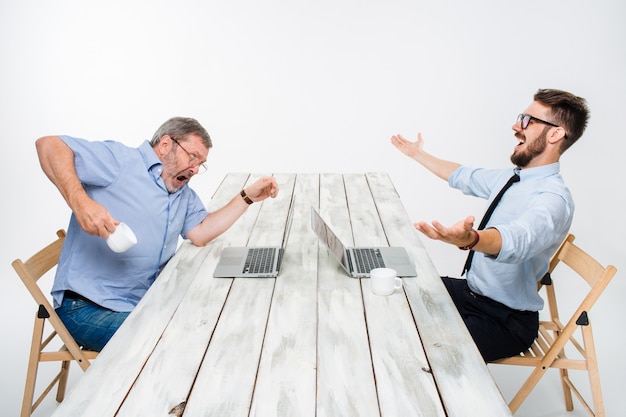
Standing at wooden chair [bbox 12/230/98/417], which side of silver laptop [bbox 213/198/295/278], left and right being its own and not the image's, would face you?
front

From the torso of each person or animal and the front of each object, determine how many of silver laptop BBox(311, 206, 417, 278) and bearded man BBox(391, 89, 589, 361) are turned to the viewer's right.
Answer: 1

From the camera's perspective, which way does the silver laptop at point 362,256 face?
to the viewer's right

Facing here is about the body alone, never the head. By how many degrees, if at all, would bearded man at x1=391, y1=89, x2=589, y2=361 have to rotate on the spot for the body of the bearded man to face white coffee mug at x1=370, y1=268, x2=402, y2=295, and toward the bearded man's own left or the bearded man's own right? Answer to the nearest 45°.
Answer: approximately 45° to the bearded man's own left

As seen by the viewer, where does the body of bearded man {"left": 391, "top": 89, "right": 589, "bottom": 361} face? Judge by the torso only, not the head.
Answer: to the viewer's left

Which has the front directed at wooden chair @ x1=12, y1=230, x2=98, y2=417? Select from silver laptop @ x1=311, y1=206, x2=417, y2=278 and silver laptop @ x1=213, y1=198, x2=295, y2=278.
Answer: silver laptop @ x1=213, y1=198, x2=295, y2=278

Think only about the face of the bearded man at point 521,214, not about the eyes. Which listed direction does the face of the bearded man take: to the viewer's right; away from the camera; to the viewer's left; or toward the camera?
to the viewer's left

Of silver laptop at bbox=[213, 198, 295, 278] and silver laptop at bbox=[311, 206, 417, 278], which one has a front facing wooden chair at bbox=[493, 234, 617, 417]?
silver laptop at bbox=[311, 206, 417, 278]

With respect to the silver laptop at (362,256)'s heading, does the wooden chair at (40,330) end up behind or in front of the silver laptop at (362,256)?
behind

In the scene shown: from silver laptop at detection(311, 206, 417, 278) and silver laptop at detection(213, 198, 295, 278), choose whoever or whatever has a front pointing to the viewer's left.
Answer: silver laptop at detection(213, 198, 295, 278)

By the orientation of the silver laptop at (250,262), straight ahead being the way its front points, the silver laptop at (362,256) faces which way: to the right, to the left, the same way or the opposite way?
the opposite way

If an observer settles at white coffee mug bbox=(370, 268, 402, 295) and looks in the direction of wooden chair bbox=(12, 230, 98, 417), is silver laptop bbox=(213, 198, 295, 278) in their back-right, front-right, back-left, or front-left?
front-right

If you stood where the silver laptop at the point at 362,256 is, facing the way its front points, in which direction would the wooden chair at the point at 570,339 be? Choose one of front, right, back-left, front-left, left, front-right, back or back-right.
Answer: front

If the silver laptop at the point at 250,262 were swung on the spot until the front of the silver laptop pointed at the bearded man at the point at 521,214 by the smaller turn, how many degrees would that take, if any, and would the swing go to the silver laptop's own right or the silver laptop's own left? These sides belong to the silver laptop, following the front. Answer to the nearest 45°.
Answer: approximately 180°

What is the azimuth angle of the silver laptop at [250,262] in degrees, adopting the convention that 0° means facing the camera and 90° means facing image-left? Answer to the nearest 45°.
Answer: approximately 90°

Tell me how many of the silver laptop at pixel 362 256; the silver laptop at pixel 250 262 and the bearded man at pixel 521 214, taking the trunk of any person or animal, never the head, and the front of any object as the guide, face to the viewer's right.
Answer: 1

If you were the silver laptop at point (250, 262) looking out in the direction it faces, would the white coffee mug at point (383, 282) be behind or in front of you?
behind
